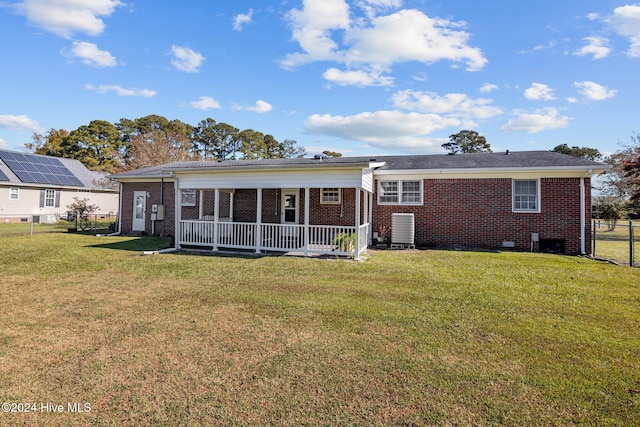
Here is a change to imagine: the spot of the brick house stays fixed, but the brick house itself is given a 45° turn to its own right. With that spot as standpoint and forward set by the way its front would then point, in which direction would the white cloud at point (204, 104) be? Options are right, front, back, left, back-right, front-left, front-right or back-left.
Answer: left

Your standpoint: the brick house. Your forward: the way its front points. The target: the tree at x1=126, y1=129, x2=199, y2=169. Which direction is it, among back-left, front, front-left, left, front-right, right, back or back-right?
front-left

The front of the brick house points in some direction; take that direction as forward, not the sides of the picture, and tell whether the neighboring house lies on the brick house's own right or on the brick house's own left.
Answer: on the brick house's own left

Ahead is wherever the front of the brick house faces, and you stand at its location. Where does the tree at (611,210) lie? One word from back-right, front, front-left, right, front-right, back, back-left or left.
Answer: front-right

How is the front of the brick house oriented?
away from the camera
